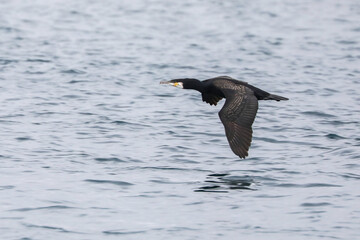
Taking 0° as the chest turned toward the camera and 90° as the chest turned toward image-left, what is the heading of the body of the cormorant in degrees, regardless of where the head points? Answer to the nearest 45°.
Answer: approximately 90°
